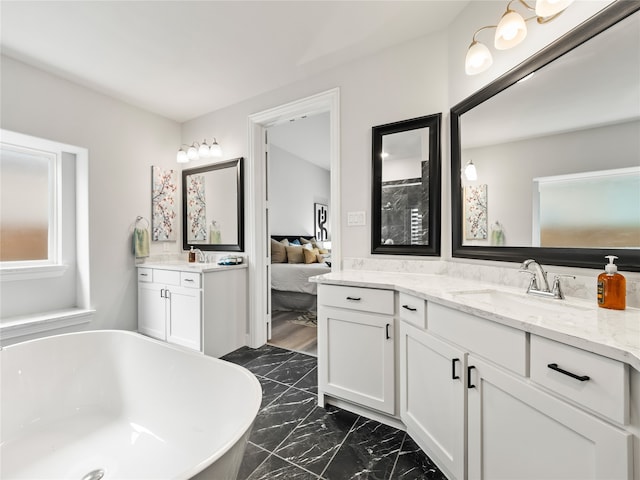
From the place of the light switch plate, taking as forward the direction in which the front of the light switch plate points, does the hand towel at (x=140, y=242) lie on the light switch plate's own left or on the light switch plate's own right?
on the light switch plate's own right

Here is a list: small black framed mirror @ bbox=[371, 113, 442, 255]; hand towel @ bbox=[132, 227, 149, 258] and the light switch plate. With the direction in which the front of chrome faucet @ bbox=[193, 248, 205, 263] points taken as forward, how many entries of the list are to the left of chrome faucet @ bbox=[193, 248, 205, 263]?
2

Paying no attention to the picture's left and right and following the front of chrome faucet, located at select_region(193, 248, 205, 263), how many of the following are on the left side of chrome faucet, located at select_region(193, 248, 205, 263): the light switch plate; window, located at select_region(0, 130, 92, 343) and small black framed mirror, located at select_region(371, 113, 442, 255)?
2

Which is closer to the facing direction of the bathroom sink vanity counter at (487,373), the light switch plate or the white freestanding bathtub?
the white freestanding bathtub

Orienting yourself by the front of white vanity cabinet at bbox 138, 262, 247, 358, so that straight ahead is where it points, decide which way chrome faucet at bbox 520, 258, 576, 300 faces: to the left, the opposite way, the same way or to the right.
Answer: to the right

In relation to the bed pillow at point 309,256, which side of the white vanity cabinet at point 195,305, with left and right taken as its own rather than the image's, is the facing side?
back

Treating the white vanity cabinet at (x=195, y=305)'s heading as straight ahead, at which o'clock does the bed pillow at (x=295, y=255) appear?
The bed pillow is roughly at 6 o'clock from the white vanity cabinet.

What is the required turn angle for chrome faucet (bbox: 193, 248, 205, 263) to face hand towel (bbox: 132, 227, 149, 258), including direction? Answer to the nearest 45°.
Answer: approximately 45° to its right

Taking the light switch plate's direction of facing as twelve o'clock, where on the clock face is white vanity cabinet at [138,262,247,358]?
The white vanity cabinet is roughly at 3 o'clock from the light switch plate.

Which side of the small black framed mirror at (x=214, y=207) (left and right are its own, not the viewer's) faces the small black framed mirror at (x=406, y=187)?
left

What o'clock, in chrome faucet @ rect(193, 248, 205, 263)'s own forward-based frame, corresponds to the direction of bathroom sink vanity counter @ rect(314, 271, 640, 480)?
The bathroom sink vanity counter is roughly at 10 o'clock from the chrome faucet.
